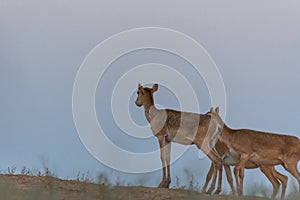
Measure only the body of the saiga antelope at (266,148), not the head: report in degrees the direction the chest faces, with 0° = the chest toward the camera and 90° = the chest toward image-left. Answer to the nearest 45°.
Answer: approximately 90°

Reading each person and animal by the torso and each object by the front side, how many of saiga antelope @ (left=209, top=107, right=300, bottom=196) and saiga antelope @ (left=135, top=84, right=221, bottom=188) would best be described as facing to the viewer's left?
2

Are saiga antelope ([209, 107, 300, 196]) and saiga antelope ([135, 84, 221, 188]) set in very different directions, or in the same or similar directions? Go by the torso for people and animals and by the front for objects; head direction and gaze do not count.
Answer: same or similar directions

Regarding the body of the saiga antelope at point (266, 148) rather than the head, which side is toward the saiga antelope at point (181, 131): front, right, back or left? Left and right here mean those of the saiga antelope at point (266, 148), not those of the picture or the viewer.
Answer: front

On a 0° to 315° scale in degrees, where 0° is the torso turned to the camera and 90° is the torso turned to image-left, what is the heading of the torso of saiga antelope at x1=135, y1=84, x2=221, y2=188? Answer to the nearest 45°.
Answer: approximately 90°

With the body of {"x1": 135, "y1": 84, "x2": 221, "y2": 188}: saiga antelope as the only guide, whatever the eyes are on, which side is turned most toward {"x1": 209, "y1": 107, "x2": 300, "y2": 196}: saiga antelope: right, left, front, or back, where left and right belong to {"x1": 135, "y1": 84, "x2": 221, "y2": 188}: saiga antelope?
back
